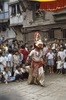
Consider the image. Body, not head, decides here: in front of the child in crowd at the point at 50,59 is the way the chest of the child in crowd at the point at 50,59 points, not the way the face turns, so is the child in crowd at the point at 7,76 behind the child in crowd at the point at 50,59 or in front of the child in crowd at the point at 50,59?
in front

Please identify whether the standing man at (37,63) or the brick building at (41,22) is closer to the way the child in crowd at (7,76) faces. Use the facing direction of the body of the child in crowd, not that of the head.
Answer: the standing man

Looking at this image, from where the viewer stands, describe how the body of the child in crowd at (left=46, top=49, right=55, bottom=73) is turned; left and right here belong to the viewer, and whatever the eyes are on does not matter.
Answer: facing the viewer

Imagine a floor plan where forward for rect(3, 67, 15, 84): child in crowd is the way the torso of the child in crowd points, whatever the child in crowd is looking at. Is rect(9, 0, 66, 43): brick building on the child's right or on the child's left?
on the child's left

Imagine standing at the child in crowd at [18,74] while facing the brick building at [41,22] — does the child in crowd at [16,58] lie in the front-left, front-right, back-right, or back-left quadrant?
front-left

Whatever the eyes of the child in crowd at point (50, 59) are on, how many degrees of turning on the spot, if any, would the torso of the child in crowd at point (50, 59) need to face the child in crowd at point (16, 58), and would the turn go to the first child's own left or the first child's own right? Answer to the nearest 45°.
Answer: approximately 45° to the first child's own right

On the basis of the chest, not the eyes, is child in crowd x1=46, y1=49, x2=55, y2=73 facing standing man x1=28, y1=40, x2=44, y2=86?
yes

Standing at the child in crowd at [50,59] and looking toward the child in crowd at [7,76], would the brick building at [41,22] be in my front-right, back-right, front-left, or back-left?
back-right

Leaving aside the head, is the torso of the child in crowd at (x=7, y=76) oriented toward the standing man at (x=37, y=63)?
yes

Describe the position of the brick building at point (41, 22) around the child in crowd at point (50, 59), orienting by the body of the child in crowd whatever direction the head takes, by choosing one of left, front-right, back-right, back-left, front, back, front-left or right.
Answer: back
